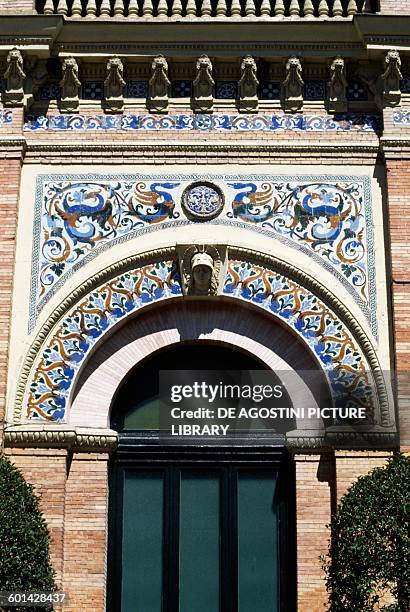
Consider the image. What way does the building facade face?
toward the camera

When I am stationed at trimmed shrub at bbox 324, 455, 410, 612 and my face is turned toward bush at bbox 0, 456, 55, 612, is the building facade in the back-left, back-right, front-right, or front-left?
front-right
